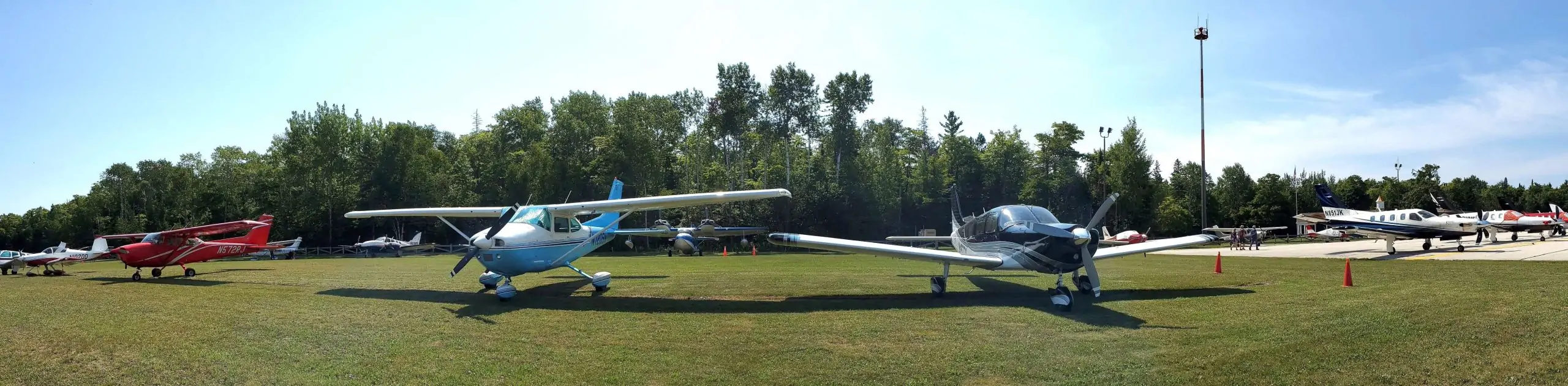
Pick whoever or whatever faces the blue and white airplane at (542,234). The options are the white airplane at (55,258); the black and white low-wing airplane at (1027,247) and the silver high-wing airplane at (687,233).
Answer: the silver high-wing airplane at (687,233)

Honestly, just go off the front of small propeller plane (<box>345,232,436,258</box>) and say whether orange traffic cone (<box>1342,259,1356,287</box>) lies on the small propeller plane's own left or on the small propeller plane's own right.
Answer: on the small propeller plane's own left

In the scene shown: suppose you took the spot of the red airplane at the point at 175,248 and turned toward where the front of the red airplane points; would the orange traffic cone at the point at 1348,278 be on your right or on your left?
on your left

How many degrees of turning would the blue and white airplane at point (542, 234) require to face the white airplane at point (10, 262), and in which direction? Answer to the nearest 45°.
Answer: approximately 90° to its right

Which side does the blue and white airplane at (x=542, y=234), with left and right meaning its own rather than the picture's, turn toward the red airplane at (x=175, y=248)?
right

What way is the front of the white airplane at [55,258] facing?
to the viewer's left

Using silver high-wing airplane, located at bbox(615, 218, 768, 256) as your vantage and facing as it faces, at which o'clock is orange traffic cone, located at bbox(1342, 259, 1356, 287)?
The orange traffic cone is roughly at 11 o'clock from the silver high-wing airplane.

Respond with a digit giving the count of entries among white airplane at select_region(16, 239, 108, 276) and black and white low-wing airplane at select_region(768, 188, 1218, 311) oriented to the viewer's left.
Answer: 1

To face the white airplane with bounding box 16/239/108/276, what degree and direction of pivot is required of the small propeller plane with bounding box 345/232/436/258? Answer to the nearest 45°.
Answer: approximately 45° to its left

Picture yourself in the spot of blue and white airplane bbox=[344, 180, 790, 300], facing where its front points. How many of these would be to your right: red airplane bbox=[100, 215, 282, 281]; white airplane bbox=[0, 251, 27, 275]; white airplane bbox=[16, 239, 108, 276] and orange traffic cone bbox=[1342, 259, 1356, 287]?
3

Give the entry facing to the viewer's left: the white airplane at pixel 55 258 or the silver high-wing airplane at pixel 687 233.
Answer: the white airplane
